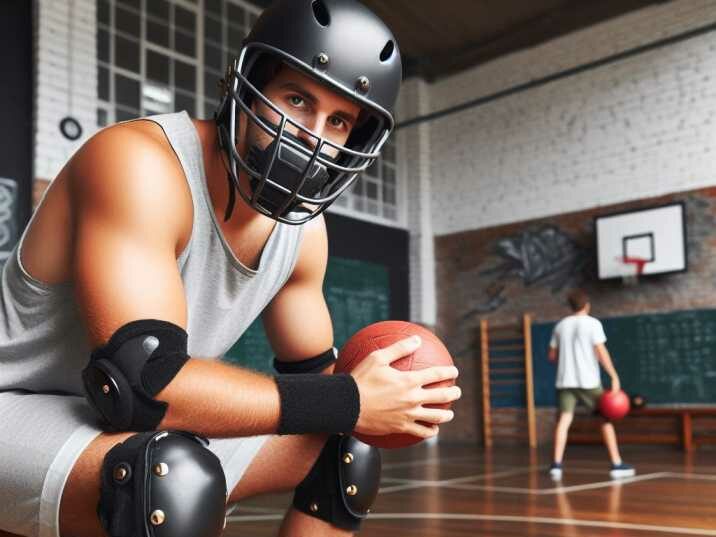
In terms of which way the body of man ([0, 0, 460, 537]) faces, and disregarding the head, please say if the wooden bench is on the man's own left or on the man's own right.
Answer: on the man's own left

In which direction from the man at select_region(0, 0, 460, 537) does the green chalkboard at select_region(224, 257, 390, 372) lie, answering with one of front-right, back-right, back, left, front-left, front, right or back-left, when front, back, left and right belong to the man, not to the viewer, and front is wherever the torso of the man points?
back-left

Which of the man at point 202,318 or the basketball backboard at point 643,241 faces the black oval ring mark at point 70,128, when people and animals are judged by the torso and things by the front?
the basketball backboard

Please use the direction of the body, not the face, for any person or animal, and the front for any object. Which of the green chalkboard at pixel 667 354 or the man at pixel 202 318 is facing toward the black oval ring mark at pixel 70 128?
the green chalkboard

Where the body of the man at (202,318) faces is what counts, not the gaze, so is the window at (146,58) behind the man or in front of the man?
behind
